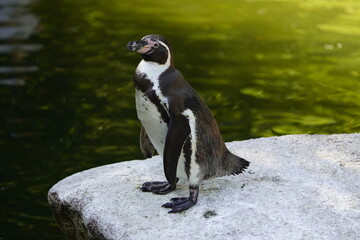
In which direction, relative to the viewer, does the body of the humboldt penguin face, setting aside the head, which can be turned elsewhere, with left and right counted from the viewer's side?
facing the viewer and to the left of the viewer
